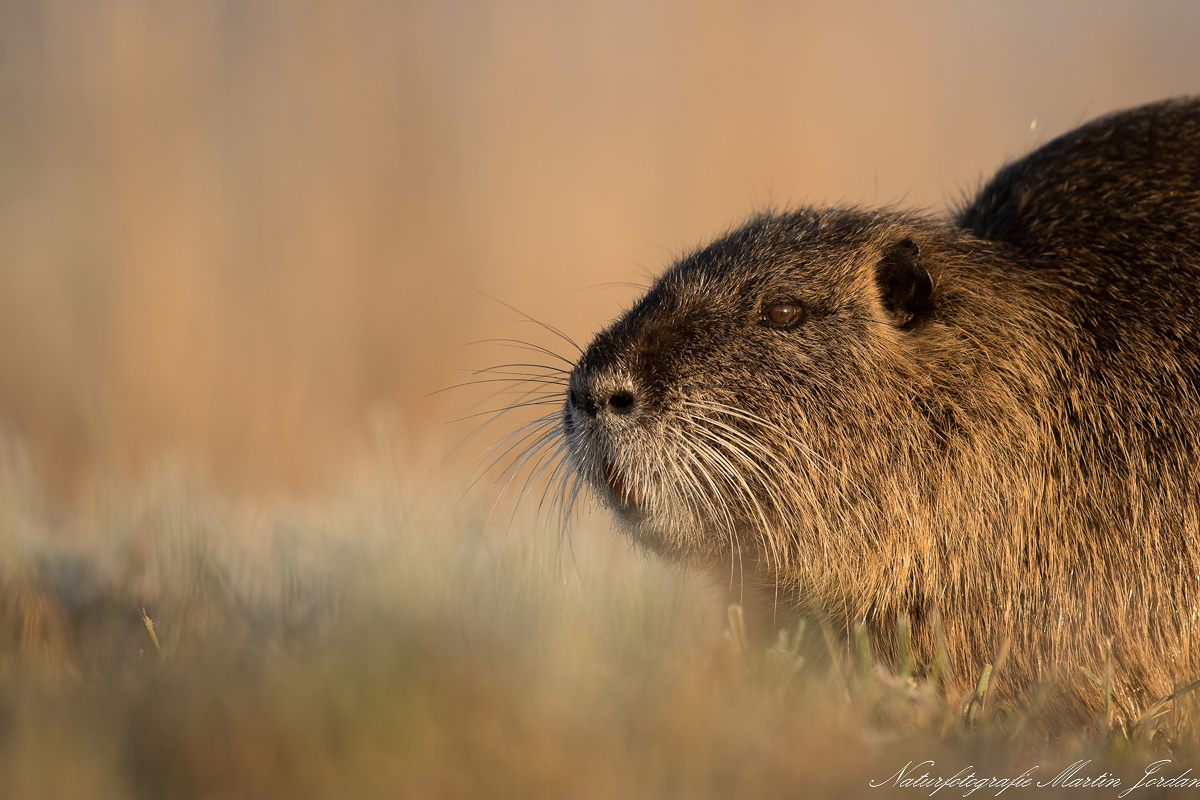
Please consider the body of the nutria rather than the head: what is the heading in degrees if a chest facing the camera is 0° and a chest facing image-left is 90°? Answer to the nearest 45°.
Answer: approximately 90°
